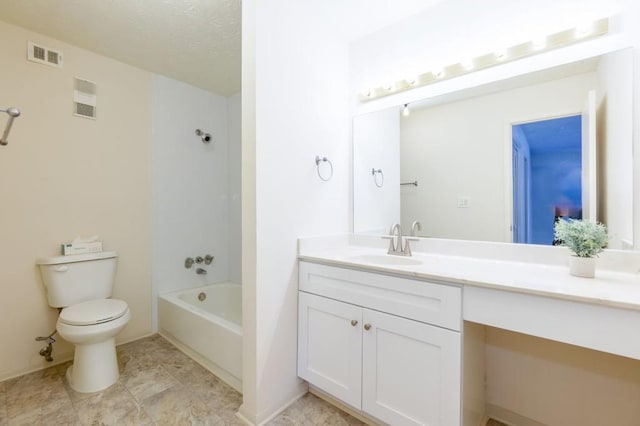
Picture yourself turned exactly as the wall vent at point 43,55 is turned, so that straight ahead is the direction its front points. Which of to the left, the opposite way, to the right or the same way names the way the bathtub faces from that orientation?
to the right

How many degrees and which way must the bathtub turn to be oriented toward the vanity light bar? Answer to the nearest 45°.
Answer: approximately 90° to its left

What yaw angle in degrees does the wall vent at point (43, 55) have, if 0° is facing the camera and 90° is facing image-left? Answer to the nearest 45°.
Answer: approximately 315°

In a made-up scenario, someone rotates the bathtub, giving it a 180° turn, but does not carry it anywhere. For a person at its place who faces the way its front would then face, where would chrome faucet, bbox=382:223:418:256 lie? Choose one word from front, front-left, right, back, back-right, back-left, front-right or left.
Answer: right

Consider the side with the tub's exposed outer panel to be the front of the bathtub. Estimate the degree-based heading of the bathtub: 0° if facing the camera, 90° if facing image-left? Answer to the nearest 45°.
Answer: approximately 45°

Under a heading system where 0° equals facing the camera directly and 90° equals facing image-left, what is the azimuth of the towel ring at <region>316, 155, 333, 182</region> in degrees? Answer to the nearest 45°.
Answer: approximately 315°

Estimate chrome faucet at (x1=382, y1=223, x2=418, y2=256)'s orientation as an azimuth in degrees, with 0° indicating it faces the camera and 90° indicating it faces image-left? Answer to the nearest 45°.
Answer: approximately 45°

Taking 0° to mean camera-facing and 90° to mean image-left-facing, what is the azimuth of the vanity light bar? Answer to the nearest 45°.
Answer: approximately 45°
